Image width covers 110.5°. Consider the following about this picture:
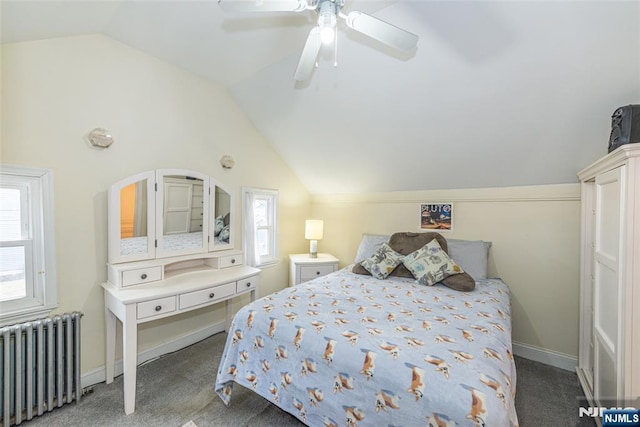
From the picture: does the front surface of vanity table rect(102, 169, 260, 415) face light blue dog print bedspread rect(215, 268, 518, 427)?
yes

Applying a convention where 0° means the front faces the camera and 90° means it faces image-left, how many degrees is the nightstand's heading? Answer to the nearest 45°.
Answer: approximately 0°

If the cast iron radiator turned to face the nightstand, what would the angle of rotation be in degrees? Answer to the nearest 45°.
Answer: approximately 45° to its left

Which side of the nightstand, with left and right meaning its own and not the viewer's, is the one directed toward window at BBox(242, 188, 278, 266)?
right

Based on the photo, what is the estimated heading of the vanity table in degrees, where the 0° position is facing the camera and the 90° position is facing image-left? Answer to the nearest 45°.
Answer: approximately 315°

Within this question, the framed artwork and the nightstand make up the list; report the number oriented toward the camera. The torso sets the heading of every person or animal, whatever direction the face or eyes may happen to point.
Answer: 2

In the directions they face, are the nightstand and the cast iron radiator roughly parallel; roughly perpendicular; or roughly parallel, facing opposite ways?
roughly perpendicular

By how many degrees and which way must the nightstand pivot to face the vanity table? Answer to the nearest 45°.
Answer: approximately 45° to its right

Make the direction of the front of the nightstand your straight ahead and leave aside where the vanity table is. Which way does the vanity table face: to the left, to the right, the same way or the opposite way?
to the left
